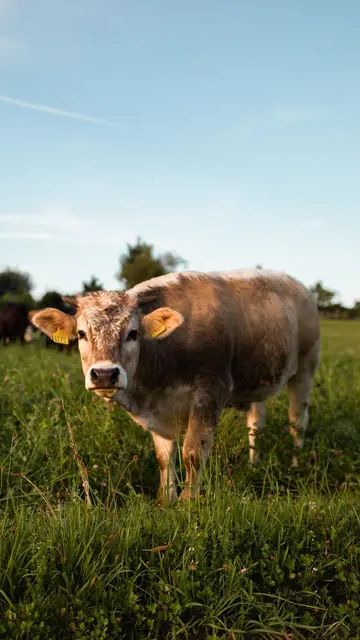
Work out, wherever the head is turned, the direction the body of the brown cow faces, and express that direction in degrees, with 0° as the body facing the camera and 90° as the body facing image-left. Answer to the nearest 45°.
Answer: approximately 45°

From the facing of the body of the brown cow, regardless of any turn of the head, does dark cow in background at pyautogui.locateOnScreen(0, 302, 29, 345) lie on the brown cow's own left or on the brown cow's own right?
on the brown cow's own right
